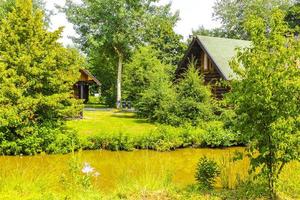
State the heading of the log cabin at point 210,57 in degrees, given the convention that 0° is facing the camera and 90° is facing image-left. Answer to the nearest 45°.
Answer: approximately 45°

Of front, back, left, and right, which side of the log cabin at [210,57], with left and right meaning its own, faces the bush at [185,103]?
front

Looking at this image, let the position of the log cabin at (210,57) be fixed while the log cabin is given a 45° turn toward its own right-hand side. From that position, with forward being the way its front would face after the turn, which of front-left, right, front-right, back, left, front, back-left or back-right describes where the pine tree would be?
front-left

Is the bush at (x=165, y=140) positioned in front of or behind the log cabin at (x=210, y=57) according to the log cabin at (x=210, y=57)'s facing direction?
in front

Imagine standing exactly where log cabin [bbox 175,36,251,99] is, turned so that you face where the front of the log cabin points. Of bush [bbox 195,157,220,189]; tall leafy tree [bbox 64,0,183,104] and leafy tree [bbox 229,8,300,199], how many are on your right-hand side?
1

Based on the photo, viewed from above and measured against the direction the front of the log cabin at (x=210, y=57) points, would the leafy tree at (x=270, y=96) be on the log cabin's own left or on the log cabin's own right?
on the log cabin's own left

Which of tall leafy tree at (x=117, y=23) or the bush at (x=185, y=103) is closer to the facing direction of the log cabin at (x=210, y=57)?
the bush

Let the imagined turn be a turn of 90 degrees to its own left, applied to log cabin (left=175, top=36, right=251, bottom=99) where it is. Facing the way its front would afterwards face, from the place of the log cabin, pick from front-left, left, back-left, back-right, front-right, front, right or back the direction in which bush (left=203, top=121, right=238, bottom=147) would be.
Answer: front-right

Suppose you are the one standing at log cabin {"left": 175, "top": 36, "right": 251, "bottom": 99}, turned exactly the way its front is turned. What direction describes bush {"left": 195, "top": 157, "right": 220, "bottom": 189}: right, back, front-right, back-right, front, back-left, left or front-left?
front-left
